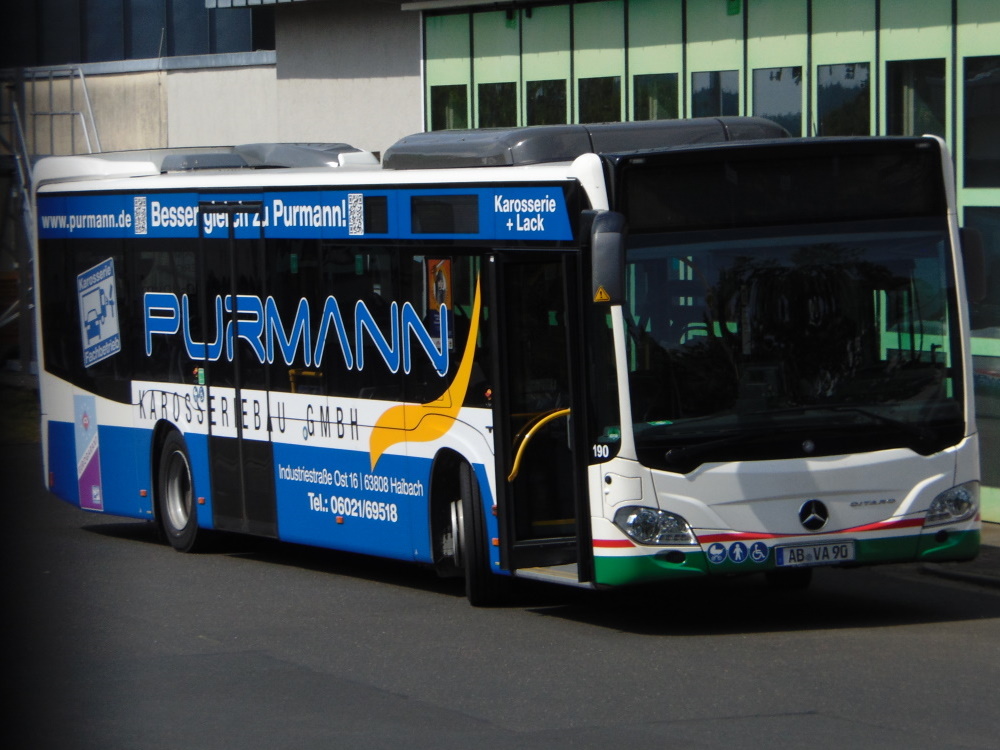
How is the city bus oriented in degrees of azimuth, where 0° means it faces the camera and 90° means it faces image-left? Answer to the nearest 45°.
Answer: approximately 315°
